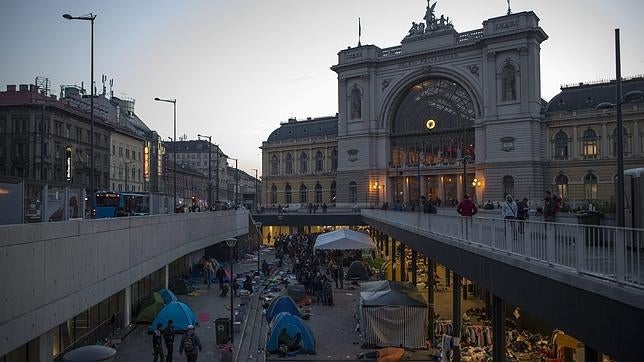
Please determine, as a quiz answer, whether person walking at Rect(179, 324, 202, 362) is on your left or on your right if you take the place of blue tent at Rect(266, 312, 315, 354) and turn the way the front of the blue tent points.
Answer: on your right

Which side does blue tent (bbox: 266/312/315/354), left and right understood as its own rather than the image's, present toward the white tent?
back

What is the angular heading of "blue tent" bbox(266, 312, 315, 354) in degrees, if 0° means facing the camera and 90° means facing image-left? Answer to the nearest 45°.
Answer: approximately 0°

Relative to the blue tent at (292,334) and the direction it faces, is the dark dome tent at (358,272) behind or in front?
behind

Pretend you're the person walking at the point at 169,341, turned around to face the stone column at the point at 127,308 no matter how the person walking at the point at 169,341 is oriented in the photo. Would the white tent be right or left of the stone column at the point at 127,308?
right

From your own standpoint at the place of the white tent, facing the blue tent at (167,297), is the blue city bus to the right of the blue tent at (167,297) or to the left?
right

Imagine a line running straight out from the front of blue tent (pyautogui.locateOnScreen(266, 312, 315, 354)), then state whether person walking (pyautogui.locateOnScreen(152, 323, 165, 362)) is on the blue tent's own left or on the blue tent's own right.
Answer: on the blue tent's own right

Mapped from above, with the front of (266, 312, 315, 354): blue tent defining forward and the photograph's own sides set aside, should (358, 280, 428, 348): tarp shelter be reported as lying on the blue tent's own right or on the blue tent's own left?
on the blue tent's own left

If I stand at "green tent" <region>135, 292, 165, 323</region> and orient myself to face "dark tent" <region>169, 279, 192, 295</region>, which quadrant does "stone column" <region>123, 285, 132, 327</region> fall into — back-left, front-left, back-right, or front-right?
back-left

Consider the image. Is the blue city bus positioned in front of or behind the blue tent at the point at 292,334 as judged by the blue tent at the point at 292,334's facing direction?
behind
